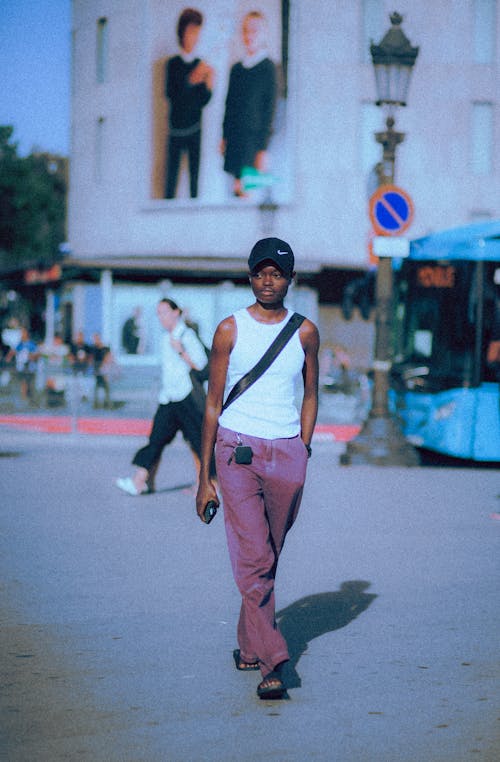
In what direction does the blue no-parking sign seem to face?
toward the camera

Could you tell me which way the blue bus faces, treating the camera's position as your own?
facing the viewer and to the left of the viewer

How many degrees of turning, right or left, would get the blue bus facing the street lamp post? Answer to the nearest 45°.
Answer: approximately 45° to its right

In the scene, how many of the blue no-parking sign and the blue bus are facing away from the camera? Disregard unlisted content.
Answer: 0
